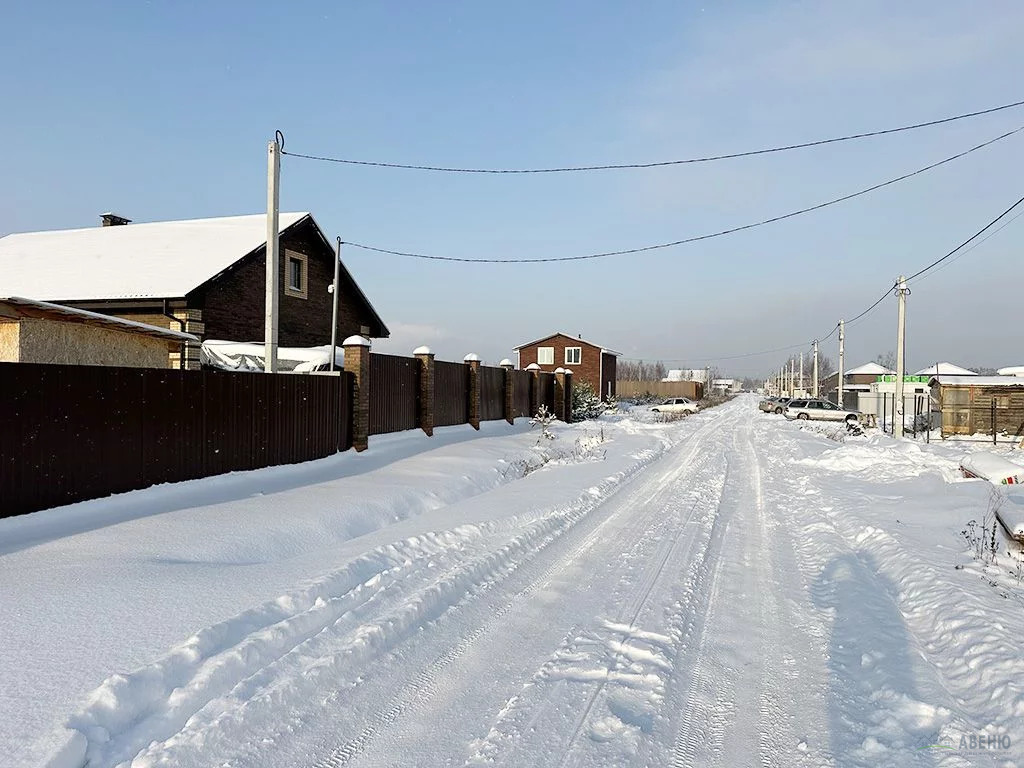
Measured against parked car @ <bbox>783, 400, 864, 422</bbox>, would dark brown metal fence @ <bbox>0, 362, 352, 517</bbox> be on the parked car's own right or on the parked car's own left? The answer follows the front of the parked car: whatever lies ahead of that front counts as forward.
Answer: on the parked car's own right

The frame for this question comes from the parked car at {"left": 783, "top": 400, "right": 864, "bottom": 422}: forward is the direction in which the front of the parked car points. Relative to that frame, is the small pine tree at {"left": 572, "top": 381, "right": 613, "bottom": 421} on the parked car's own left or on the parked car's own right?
on the parked car's own right

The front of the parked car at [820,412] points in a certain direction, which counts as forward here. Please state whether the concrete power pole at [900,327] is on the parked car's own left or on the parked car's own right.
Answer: on the parked car's own right

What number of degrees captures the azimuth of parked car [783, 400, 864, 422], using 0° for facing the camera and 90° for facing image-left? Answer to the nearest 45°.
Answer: approximately 270°

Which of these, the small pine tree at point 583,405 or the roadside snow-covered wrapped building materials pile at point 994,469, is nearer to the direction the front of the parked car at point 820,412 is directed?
the roadside snow-covered wrapped building materials pile

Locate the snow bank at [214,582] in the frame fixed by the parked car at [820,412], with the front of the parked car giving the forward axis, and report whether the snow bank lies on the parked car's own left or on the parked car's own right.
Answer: on the parked car's own right

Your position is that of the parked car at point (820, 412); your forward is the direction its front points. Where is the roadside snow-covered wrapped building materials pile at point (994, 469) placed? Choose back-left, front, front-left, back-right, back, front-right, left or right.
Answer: right

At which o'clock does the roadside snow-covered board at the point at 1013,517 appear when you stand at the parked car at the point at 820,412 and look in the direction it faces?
The roadside snow-covered board is roughly at 3 o'clock from the parked car.

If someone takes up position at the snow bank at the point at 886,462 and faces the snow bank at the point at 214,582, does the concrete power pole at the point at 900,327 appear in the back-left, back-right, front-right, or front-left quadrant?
back-right
